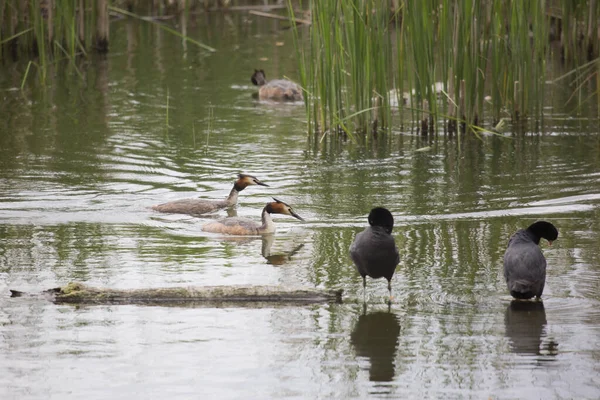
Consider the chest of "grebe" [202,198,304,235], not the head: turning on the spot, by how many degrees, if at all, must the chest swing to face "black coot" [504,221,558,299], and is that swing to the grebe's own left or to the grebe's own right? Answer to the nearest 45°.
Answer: approximately 45° to the grebe's own right

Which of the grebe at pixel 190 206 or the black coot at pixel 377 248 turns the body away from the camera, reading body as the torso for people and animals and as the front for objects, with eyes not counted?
the black coot

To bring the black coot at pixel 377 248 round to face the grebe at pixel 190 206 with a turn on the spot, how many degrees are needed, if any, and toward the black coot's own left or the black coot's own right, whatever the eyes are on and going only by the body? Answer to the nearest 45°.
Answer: approximately 45° to the black coot's own left

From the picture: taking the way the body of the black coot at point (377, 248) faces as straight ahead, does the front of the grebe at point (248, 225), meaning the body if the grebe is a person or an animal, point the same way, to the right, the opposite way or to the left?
to the right

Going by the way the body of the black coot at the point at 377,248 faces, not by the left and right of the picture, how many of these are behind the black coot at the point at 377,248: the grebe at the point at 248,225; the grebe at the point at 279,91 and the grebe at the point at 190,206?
0

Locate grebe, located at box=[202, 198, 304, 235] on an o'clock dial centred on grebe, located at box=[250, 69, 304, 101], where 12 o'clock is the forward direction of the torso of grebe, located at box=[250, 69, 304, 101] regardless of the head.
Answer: grebe, located at box=[202, 198, 304, 235] is roughly at 9 o'clock from grebe, located at box=[250, 69, 304, 101].

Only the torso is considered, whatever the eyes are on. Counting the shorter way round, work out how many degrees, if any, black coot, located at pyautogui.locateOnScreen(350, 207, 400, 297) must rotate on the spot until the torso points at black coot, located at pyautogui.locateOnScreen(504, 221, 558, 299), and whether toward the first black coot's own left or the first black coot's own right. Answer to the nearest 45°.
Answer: approximately 90° to the first black coot's own right

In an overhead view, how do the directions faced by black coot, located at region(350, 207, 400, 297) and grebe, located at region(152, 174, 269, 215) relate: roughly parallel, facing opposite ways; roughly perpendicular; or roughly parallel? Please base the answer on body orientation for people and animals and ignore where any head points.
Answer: roughly perpendicular

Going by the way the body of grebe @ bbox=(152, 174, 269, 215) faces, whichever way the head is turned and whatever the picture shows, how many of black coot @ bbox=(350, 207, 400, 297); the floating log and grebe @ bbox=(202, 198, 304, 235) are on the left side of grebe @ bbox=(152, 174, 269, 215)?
0

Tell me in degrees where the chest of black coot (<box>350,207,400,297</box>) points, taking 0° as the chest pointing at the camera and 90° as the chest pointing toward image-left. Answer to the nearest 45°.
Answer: approximately 180°

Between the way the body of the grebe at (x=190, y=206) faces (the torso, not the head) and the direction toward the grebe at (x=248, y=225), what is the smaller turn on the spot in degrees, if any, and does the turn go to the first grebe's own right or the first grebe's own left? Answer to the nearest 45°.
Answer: approximately 45° to the first grebe's own right

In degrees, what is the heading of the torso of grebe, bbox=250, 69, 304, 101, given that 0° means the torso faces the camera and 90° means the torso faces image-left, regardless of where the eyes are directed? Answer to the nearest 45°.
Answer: approximately 90°

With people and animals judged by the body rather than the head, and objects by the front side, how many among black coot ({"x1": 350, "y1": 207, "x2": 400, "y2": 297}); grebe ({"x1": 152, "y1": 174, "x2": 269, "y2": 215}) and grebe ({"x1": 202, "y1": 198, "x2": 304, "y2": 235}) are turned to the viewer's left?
0

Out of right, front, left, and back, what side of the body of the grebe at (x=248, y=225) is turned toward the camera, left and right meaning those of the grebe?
right

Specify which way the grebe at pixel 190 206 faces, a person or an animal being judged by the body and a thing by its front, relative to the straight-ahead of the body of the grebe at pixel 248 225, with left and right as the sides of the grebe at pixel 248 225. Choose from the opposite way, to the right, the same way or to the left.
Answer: the same way

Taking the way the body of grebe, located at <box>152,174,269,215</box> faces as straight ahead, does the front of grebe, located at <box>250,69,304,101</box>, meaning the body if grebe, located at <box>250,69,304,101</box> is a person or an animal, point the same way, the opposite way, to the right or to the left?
the opposite way
